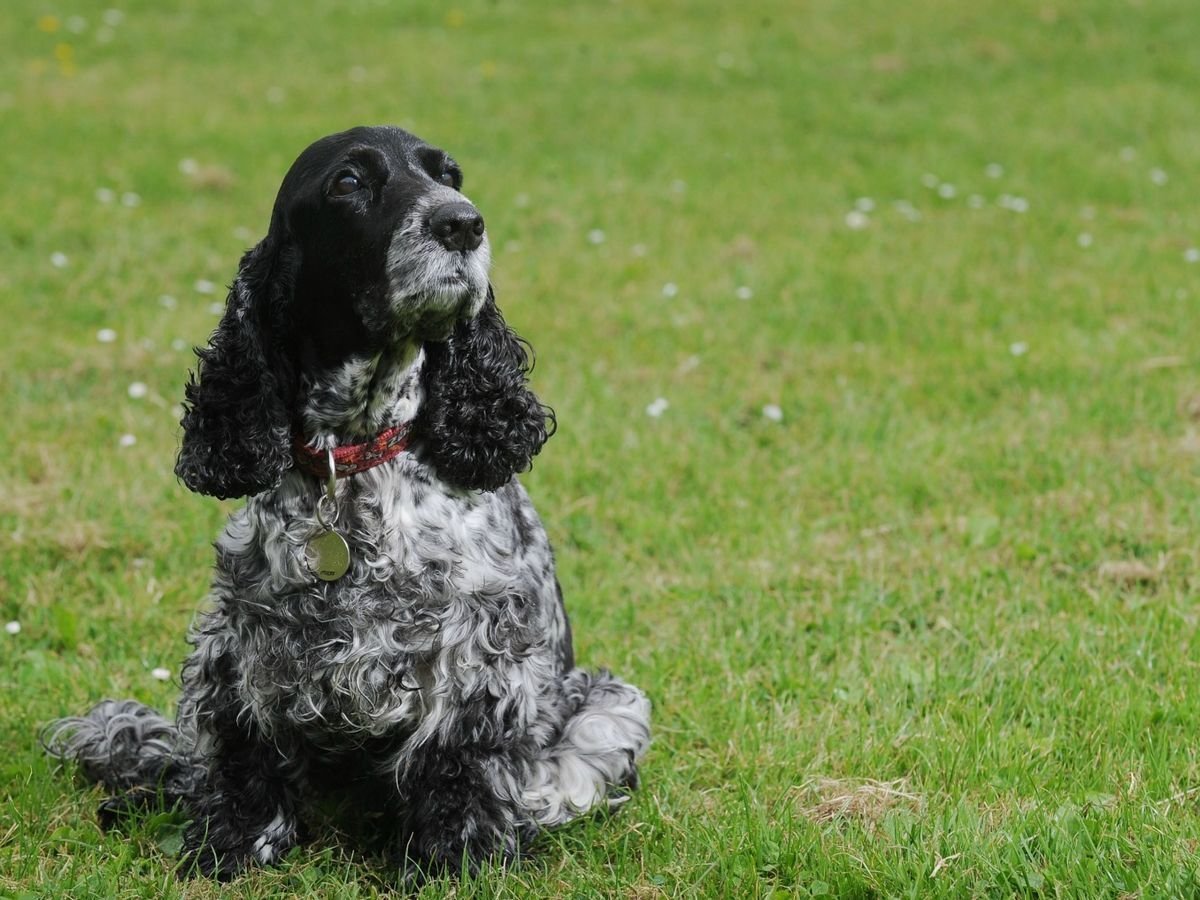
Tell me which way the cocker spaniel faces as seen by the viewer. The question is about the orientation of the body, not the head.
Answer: toward the camera

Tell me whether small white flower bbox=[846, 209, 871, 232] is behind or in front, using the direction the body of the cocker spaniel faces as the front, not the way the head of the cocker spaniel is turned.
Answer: behind

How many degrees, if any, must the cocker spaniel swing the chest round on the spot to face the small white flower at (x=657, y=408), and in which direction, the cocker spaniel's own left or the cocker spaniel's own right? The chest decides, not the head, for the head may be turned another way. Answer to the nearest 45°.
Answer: approximately 135° to the cocker spaniel's own left
